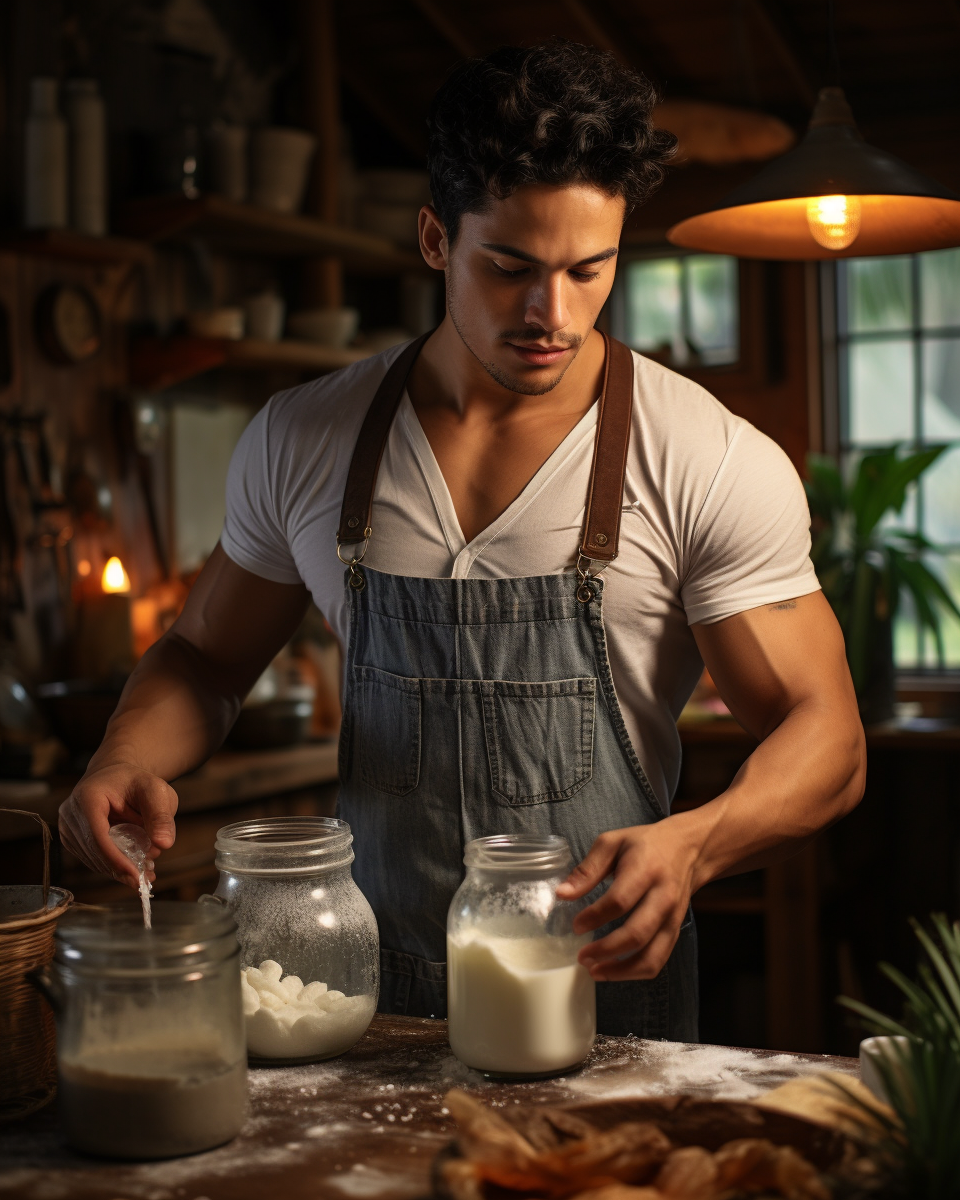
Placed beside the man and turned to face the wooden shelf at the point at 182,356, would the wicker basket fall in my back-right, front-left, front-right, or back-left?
back-left

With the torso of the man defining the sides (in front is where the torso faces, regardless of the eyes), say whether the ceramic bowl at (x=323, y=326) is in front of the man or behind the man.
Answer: behind

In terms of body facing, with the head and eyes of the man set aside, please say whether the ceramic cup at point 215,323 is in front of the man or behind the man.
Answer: behind

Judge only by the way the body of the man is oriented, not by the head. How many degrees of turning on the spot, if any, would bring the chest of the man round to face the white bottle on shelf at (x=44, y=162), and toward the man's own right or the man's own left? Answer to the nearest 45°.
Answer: approximately 135° to the man's own right

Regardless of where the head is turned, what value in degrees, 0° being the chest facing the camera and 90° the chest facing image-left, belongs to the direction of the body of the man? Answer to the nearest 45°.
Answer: approximately 0°

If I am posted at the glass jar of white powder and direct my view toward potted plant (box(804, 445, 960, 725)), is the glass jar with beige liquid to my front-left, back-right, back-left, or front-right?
back-left

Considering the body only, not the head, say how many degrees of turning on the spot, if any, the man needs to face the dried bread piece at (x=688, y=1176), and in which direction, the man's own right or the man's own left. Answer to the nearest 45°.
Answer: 0° — they already face it

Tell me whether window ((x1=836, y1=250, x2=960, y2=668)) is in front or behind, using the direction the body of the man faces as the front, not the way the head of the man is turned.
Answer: behind

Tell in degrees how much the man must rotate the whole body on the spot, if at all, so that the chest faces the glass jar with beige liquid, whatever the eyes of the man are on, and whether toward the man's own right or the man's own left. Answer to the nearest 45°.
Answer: approximately 45° to the man's own right
